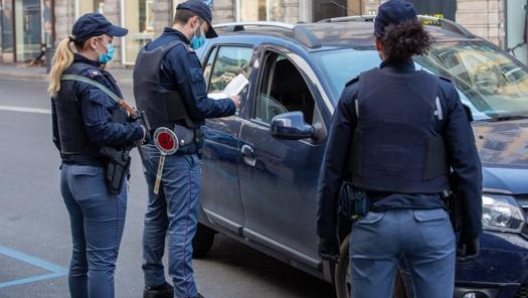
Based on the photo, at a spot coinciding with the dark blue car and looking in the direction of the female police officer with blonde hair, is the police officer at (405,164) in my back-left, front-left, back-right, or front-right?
front-left

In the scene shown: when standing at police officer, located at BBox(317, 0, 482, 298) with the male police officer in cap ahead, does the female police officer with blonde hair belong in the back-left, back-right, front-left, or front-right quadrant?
front-left

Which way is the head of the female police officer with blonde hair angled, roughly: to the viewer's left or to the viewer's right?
to the viewer's right

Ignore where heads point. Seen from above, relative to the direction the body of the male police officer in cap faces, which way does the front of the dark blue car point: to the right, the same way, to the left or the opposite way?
to the right

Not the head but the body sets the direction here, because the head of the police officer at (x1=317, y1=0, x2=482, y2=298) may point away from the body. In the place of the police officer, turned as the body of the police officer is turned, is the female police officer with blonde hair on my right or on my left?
on my left

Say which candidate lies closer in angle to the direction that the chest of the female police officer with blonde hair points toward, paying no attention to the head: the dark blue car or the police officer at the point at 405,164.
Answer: the dark blue car

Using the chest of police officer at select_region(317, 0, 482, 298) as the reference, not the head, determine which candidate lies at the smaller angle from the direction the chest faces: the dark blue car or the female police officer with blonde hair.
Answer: the dark blue car

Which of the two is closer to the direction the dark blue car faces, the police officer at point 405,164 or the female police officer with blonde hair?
the police officer

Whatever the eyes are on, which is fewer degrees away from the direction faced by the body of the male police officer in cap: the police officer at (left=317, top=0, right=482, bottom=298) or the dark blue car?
the dark blue car

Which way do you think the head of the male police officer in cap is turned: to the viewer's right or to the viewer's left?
to the viewer's right

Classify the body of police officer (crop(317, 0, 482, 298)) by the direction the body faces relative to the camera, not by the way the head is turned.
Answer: away from the camera

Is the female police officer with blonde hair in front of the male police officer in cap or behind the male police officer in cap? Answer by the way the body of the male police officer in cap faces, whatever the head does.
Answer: behind

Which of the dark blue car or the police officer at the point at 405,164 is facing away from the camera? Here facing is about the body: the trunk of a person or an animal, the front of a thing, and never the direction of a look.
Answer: the police officer

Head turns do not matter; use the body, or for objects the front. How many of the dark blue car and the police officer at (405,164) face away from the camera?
1

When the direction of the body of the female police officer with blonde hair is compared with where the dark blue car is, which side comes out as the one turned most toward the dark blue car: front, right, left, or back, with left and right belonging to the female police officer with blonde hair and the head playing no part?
front

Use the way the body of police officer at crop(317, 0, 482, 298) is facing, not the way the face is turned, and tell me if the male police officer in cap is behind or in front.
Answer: in front
